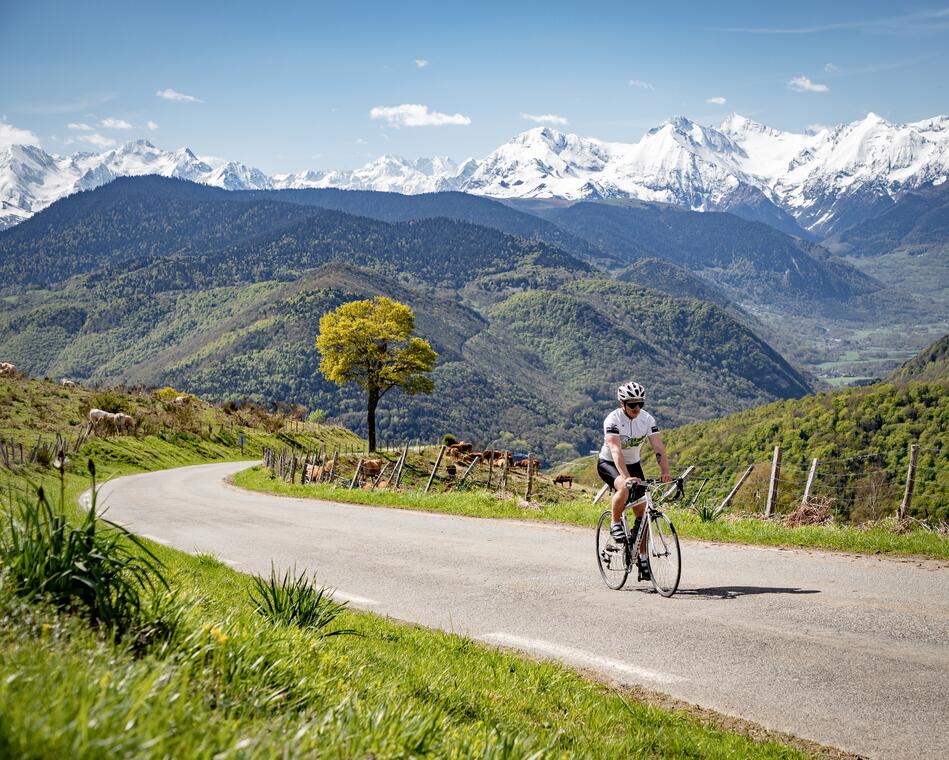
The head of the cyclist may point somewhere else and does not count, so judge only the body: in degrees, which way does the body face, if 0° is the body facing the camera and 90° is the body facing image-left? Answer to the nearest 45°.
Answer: approximately 315°

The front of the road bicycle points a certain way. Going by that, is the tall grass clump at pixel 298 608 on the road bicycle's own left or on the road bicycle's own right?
on the road bicycle's own right

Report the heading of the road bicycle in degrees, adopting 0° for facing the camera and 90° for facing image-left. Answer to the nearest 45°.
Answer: approximately 315°

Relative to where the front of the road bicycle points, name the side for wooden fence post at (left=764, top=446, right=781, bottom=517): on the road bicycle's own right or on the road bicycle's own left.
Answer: on the road bicycle's own left

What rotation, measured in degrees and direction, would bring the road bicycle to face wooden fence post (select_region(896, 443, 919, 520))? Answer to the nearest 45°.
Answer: approximately 90° to its left

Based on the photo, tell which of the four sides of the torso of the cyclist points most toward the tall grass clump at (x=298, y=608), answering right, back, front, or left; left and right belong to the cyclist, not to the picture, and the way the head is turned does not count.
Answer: right

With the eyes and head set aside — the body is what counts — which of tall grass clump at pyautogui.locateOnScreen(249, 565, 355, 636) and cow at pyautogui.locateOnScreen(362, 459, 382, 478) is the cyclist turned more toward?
the tall grass clump

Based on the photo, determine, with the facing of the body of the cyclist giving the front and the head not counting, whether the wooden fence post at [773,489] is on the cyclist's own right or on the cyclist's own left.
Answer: on the cyclist's own left
